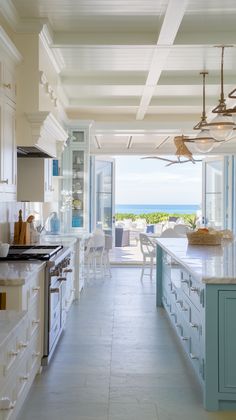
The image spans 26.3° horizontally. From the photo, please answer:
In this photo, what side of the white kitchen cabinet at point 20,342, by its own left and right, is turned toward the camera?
right

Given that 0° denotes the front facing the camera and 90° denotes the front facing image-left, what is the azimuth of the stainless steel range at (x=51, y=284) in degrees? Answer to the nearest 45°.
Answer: approximately 270°

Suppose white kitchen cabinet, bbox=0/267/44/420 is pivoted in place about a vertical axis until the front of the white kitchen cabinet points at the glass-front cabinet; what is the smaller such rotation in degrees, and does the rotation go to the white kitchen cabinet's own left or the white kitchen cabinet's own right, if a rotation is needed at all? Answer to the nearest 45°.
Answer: approximately 90° to the white kitchen cabinet's own left

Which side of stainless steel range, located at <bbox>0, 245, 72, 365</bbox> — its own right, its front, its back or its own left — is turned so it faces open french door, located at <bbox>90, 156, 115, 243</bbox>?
left

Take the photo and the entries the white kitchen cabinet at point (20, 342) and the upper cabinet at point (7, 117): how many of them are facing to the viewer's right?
2

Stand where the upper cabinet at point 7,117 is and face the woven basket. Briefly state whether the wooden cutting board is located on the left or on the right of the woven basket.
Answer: left

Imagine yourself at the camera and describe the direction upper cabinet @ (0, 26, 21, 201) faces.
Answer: facing to the right of the viewer

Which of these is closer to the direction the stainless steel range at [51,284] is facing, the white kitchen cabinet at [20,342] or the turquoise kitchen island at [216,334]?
the turquoise kitchen island

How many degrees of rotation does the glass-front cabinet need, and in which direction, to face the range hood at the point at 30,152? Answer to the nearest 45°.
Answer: approximately 45° to its right

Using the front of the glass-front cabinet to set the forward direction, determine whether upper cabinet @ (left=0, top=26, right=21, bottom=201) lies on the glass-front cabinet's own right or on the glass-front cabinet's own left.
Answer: on the glass-front cabinet's own right

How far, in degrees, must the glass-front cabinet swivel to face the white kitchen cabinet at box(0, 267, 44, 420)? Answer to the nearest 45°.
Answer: approximately 45° to its right

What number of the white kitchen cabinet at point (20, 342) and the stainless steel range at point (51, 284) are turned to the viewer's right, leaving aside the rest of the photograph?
2
